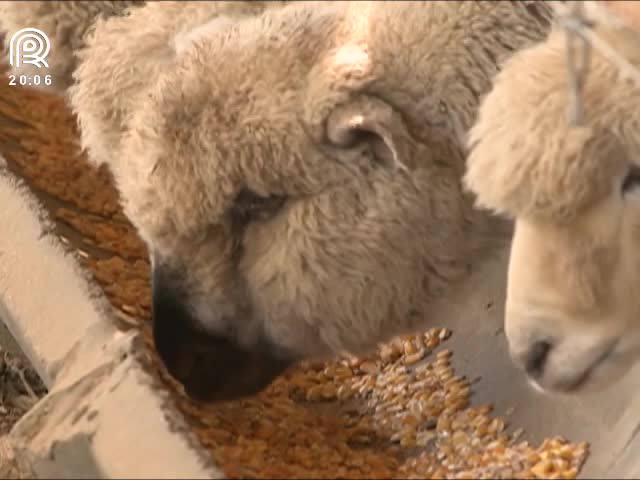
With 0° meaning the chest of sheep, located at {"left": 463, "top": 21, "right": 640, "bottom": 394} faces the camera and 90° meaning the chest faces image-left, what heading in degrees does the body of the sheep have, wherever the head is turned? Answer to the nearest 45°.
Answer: approximately 45°

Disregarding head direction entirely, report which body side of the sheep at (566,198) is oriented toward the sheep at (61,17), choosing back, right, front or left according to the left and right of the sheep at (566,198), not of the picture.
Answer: right
